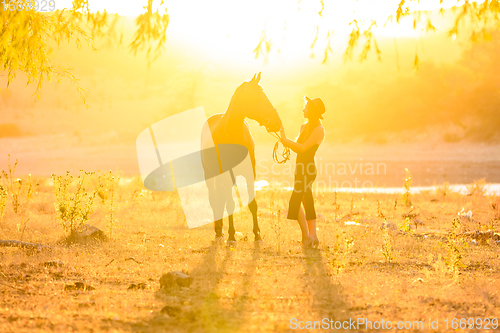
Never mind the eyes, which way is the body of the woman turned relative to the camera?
to the viewer's left

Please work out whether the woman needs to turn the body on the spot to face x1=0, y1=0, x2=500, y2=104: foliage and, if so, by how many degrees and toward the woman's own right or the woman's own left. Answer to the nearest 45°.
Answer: approximately 45° to the woman's own left

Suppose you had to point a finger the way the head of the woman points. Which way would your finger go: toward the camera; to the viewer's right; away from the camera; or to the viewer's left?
to the viewer's left

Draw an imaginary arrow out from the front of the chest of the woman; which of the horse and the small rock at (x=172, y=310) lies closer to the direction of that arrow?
the horse

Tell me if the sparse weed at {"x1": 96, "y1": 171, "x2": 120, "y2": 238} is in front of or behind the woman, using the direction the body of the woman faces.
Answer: in front

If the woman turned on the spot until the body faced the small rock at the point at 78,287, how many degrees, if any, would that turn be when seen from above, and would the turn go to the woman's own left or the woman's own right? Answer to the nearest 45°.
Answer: approximately 45° to the woman's own left
